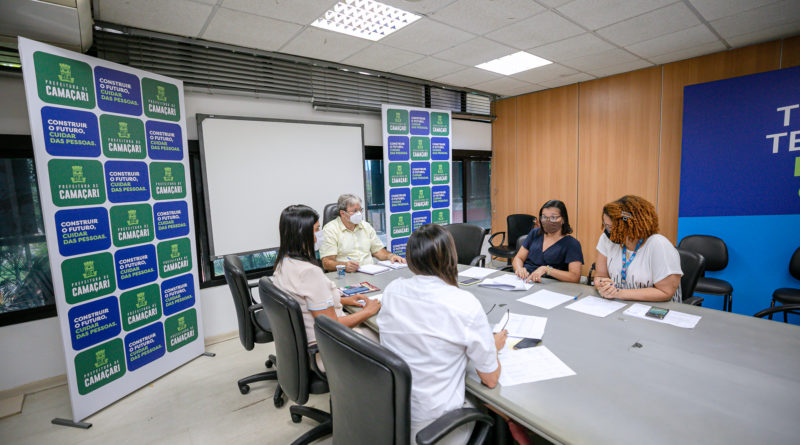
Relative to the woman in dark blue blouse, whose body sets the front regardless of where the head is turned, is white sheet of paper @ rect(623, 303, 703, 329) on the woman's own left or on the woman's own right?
on the woman's own left

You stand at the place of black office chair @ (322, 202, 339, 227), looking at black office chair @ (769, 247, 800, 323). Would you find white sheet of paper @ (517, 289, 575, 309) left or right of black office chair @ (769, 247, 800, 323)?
right

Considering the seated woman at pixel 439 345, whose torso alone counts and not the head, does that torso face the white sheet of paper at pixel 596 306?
yes

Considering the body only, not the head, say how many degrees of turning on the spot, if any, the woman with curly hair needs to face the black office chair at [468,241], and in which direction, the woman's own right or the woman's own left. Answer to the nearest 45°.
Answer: approximately 90° to the woman's own right

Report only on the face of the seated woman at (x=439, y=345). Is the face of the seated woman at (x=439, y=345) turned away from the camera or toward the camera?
away from the camera

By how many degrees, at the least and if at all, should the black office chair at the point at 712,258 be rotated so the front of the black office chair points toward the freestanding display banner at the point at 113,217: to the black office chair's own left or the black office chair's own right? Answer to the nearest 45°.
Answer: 0° — it already faces it

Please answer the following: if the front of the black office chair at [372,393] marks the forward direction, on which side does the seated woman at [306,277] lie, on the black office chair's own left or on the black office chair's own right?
on the black office chair's own left

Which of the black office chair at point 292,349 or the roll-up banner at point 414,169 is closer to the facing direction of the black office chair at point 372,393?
the roll-up banner

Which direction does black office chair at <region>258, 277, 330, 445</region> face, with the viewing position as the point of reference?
facing away from the viewer and to the right of the viewer

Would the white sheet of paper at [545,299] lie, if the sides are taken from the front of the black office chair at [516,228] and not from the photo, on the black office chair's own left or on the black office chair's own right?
on the black office chair's own left
